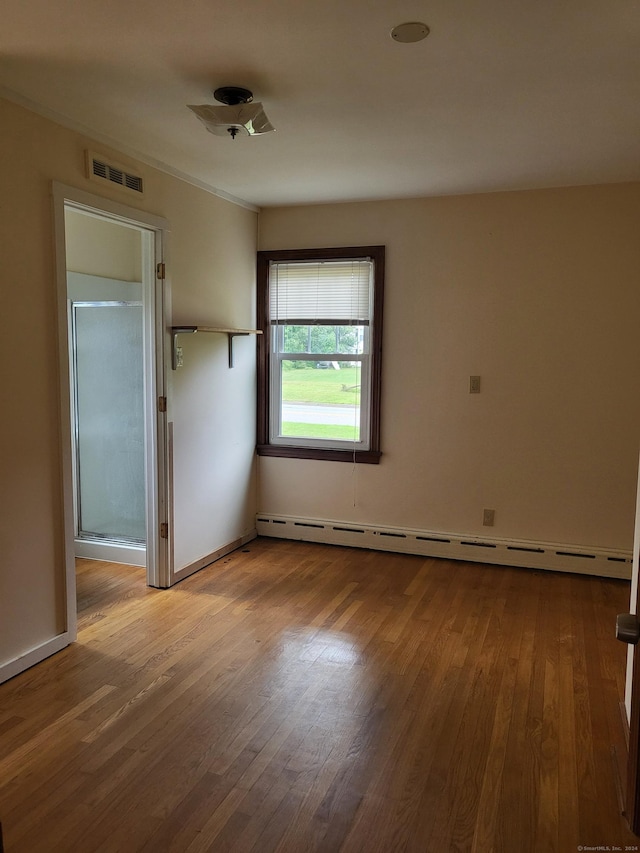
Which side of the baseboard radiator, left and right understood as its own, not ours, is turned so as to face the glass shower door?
right

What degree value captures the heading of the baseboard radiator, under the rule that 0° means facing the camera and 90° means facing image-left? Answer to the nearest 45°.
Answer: approximately 0°
